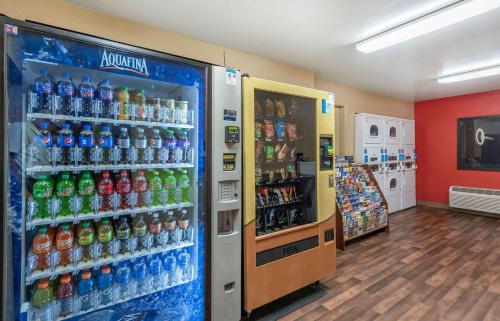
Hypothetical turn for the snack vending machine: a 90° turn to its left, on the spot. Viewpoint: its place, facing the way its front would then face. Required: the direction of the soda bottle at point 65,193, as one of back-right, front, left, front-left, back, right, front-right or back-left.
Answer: back

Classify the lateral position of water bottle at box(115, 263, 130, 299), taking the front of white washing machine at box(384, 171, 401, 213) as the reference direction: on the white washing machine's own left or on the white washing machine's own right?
on the white washing machine's own right

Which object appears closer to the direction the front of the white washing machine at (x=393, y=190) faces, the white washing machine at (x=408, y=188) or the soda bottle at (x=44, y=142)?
the soda bottle

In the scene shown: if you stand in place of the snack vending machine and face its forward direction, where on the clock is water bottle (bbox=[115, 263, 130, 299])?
The water bottle is roughly at 3 o'clock from the snack vending machine.

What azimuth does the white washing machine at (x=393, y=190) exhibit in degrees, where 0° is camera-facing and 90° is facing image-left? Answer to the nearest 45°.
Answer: approximately 315°

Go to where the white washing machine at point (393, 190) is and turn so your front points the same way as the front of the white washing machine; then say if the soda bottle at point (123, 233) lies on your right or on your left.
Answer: on your right

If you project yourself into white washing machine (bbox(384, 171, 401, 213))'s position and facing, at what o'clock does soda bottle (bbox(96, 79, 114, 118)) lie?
The soda bottle is roughly at 2 o'clock from the white washing machine.

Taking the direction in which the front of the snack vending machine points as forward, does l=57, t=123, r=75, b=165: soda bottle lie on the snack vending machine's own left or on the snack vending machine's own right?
on the snack vending machine's own right

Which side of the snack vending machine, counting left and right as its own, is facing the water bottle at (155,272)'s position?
right

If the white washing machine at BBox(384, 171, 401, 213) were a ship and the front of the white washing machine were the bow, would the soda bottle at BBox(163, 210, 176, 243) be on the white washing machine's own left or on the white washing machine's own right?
on the white washing machine's own right

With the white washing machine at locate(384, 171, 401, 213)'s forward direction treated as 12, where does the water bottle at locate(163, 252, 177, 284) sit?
The water bottle is roughly at 2 o'clock from the white washing machine.

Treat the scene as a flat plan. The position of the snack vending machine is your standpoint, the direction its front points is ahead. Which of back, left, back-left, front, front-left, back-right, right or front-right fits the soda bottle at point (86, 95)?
right

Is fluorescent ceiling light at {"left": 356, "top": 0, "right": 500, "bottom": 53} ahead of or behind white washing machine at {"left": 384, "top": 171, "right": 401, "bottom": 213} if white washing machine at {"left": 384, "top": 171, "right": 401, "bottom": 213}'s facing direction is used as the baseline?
ahead

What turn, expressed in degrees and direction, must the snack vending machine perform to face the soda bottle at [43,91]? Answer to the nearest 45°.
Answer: approximately 90° to its right
